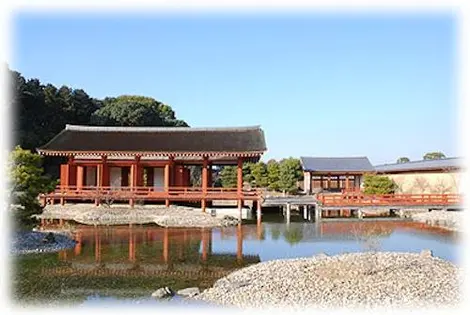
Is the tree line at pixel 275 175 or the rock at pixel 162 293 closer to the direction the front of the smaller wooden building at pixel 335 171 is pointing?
the rock

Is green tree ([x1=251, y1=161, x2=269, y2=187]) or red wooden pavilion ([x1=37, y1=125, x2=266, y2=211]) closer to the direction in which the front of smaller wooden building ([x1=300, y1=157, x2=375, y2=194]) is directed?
the red wooden pavilion

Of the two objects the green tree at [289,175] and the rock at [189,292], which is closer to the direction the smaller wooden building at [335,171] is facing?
the rock

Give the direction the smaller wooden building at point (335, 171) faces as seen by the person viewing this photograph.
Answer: facing the viewer

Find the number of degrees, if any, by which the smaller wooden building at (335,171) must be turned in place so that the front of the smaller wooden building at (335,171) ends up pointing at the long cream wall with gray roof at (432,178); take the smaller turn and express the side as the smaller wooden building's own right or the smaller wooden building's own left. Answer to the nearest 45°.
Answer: approximately 90° to the smaller wooden building's own left

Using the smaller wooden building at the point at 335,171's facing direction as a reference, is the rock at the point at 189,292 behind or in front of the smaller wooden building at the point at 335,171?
in front

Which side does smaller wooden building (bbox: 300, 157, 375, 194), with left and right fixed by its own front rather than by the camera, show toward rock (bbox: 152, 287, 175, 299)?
front

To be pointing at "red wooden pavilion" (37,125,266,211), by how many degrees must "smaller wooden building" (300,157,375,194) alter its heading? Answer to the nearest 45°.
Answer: approximately 45° to its right

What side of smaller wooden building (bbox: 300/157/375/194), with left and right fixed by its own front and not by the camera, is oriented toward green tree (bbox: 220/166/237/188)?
right

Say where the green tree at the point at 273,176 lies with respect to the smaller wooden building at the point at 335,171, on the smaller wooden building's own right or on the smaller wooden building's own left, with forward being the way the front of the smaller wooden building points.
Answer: on the smaller wooden building's own right

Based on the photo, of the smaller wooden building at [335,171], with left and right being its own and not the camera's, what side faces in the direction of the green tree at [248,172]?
right

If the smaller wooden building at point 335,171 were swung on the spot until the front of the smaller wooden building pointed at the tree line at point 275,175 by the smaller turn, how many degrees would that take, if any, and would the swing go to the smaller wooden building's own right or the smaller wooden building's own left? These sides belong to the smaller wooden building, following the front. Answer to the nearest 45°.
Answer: approximately 90° to the smaller wooden building's own right

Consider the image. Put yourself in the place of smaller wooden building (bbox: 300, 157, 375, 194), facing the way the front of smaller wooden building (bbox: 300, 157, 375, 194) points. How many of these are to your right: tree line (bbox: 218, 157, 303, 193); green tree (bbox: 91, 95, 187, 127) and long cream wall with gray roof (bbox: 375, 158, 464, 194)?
2
